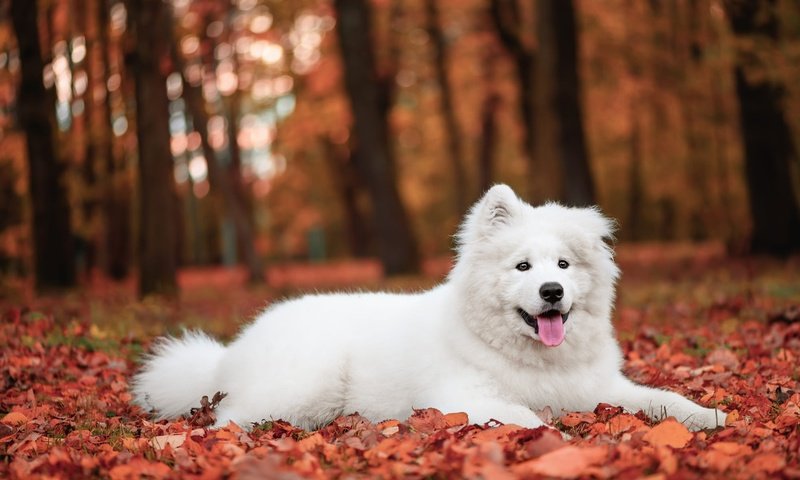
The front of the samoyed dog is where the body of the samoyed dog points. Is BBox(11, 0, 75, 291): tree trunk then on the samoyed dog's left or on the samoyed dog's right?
on the samoyed dog's left

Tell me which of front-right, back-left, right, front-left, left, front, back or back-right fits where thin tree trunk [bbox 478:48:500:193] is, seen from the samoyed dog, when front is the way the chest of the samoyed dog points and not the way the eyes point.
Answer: left

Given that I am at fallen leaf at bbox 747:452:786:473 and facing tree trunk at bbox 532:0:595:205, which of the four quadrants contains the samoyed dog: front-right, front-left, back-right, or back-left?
front-left

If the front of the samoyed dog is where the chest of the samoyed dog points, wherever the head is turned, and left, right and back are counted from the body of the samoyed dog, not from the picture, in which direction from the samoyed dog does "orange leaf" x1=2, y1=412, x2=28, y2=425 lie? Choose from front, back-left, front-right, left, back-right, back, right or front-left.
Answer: back

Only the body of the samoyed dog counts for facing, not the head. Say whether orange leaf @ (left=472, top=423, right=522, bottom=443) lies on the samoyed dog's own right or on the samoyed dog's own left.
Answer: on the samoyed dog's own right

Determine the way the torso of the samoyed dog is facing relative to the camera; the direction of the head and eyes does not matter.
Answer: to the viewer's right

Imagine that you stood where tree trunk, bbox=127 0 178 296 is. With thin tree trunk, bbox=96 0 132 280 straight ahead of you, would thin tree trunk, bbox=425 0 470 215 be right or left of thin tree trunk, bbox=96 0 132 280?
right

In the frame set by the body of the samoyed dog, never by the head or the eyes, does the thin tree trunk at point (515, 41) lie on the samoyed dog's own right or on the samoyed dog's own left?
on the samoyed dog's own left

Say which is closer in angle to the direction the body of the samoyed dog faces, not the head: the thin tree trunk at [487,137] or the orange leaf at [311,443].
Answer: the thin tree trunk

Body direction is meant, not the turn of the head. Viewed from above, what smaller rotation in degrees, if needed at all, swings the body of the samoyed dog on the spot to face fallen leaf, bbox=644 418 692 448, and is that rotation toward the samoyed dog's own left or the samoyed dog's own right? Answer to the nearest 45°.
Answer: approximately 45° to the samoyed dog's own right

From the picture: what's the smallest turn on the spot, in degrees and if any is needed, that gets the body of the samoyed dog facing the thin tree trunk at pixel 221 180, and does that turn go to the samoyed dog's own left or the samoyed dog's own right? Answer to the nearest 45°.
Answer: approximately 90° to the samoyed dog's own left

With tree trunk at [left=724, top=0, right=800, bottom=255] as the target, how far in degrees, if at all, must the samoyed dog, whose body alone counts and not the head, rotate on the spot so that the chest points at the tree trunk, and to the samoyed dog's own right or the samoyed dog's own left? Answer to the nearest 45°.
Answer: approximately 45° to the samoyed dog's own left

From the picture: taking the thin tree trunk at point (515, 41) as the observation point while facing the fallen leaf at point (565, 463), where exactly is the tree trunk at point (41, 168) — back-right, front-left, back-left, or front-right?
front-right

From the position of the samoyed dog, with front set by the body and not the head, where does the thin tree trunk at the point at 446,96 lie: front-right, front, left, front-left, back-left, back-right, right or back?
left

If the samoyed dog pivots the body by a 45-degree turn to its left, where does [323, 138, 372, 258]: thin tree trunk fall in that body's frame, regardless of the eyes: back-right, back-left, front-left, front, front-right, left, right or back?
front-left
